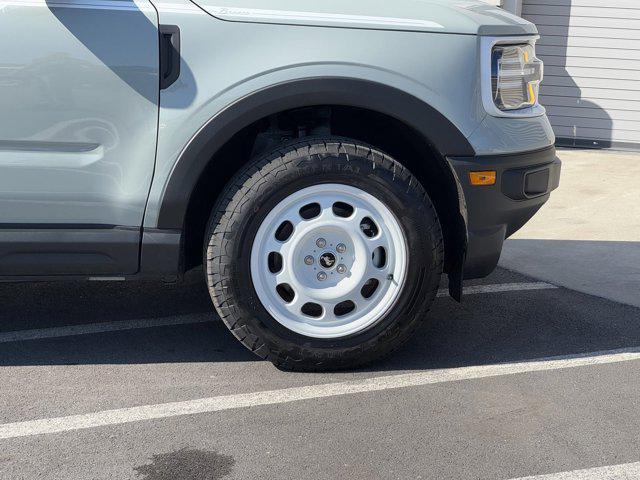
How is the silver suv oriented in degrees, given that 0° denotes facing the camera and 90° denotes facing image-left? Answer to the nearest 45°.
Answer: approximately 270°
